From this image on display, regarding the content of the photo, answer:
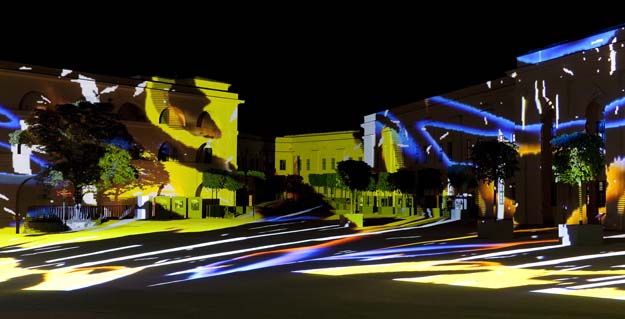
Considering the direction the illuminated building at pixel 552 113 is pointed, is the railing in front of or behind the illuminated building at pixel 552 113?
in front

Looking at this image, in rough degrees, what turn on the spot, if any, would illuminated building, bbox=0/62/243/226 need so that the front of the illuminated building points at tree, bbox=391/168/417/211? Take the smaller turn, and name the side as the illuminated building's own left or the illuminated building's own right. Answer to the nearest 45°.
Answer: approximately 45° to the illuminated building's own left

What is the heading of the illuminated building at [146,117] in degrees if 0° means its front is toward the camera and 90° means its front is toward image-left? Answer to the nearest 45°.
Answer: approximately 315°

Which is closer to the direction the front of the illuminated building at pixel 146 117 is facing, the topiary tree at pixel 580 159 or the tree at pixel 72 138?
the topiary tree

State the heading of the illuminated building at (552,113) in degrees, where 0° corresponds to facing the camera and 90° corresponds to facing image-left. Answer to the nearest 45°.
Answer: approximately 45°

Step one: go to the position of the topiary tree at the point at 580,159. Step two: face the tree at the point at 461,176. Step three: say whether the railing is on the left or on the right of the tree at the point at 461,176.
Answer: left

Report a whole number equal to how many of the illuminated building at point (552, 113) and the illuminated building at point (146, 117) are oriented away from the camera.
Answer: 0

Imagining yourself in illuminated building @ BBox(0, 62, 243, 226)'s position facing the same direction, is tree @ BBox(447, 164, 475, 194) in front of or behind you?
in front

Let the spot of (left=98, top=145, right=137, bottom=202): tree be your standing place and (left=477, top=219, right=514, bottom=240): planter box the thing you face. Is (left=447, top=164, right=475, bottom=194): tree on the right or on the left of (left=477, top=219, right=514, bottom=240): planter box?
left

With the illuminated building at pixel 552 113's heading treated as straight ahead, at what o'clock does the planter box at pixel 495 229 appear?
The planter box is roughly at 11 o'clock from the illuminated building.

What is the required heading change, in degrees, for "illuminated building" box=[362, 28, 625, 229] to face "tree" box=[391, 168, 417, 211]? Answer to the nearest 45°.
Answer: approximately 90° to its right
